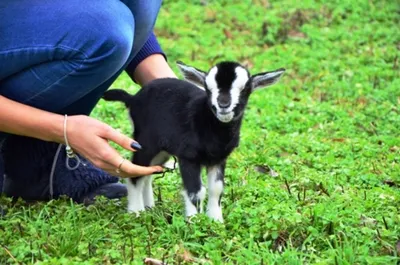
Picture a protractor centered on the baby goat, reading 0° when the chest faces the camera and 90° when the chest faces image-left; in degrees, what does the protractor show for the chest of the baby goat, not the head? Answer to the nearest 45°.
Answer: approximately 315°
